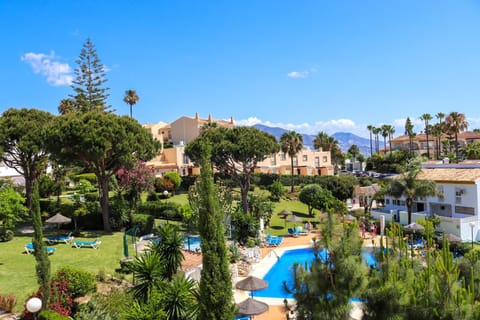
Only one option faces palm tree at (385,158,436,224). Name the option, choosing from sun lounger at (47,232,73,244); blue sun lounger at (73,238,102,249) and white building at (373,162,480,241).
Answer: the white building

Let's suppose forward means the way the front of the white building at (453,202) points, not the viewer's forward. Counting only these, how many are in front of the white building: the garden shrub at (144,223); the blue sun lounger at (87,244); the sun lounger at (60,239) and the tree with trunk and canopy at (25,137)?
4
